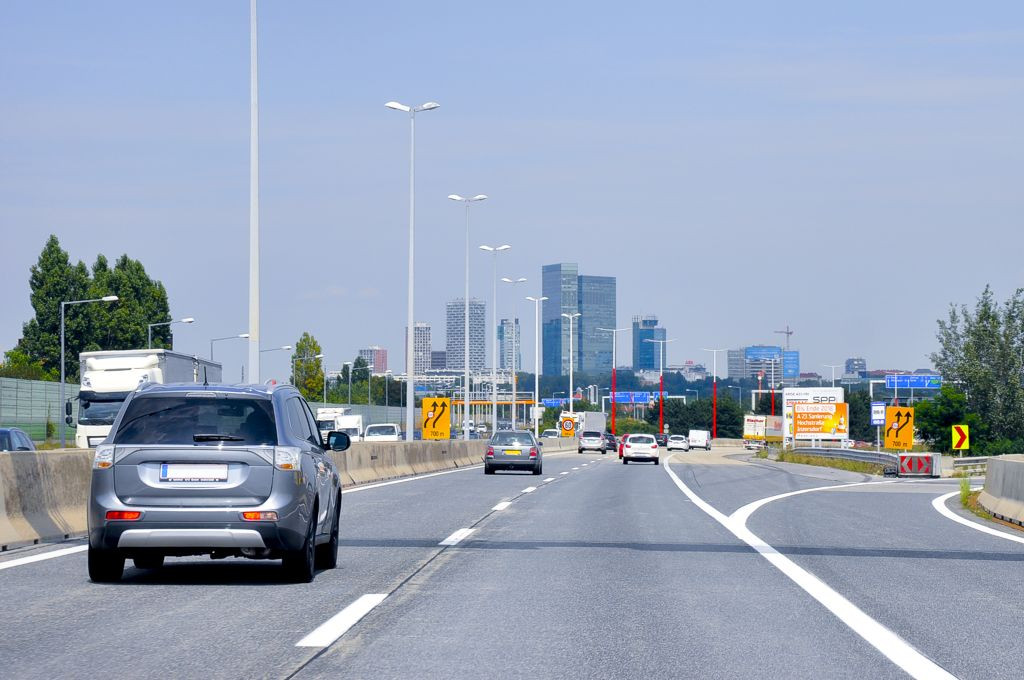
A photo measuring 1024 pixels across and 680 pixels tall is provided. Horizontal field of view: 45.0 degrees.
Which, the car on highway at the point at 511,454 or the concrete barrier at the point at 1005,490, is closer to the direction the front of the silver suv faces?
the car on highway

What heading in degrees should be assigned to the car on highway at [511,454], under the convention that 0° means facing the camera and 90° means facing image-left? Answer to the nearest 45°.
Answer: approximately 180°

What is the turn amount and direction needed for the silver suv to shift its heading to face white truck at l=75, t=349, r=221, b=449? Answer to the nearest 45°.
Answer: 0° — it already faces it

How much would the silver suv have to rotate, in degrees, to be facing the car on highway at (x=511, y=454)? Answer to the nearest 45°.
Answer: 0° — it already faces it

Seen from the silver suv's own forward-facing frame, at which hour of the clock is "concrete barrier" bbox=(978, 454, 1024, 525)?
The concrete barrier is roughly at 2 o'clock from the silver suv.

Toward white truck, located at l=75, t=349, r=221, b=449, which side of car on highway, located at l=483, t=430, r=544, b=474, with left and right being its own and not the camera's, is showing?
left

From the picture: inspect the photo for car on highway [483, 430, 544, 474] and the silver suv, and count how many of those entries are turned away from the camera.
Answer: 2

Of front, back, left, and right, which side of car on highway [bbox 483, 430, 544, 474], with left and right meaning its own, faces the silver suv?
back

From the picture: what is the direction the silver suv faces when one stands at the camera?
facing away from the viewer
